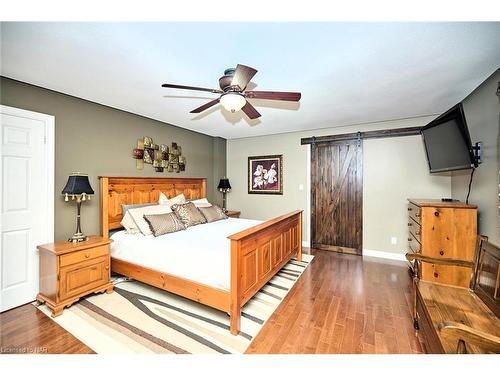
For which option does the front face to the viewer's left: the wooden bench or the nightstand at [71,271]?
the wooden bench

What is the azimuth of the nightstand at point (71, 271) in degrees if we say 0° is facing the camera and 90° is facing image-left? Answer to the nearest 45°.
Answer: approximately 315°

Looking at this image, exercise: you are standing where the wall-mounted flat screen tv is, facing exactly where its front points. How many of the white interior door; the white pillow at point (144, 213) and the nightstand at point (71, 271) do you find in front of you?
3

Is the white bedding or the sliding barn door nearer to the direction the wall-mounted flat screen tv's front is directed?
the white bedding

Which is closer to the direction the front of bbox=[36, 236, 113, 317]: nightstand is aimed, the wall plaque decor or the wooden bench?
the wooden bench

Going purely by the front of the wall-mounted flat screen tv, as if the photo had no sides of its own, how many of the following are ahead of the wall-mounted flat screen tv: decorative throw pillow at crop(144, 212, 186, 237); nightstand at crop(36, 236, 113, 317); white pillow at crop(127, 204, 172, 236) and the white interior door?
4

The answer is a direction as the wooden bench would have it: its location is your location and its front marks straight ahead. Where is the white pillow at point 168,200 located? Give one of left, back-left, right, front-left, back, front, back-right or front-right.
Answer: front

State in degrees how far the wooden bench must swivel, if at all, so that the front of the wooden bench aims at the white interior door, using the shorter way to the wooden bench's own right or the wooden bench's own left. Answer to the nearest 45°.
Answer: approximately 45° to the wooden bench's own left

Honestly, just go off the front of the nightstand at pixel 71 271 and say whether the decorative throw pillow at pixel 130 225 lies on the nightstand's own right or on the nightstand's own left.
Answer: on the nightstand's own left

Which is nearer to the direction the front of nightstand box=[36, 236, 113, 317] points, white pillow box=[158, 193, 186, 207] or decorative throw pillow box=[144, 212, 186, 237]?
the decorative throw pillow

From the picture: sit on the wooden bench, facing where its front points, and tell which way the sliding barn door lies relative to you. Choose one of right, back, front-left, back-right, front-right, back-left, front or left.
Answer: front-right

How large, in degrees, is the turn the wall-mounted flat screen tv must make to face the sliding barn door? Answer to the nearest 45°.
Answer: approximately 90° to its right

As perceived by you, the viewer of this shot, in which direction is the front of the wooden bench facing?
facing to the left of the viewer

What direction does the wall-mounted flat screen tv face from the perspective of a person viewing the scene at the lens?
facing the viewer and to the left of the viewer

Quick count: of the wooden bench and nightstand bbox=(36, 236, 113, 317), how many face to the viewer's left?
1

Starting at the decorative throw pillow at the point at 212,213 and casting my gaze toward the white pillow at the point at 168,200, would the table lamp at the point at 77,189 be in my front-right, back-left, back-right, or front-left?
front-left

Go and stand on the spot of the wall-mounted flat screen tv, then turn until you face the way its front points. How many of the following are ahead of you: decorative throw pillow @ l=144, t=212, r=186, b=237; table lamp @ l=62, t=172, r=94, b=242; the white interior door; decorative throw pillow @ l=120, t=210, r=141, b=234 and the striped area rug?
5

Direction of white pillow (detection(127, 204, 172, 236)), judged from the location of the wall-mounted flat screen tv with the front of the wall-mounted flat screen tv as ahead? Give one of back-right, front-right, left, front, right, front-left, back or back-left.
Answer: front

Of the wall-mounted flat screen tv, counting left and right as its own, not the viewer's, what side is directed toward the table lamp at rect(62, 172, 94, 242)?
front
